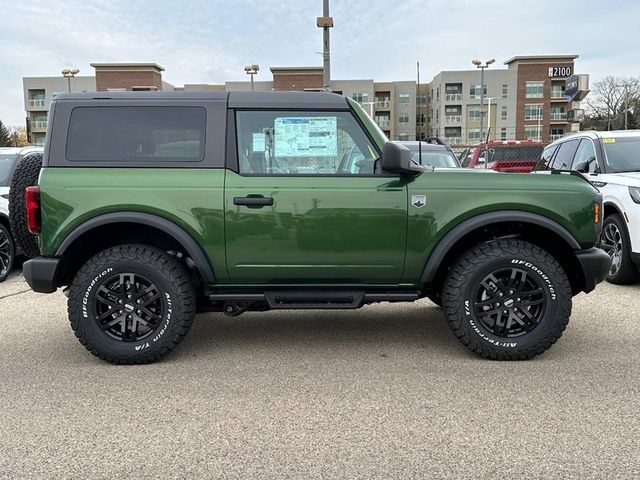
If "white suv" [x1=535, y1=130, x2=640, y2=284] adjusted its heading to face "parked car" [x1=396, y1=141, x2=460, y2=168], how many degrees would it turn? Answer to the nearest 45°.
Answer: approximately 180°

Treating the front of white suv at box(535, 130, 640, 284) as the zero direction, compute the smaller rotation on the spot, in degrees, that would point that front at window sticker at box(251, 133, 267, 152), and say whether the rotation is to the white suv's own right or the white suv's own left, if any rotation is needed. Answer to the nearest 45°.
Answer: approximately 90° to the white suv's own right

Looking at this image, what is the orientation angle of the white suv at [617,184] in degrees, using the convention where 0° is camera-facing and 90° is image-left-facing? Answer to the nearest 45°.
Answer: approximately 315°

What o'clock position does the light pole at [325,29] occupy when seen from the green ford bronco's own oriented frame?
The light pole is roughly at 9 o'clock from the green ford bronco.

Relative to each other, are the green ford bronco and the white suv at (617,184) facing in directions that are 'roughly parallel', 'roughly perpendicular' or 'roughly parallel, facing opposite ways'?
roughly perpendicular

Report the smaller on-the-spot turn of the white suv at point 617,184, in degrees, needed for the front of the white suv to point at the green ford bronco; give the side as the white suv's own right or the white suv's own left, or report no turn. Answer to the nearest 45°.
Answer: approximately 90° to the white suv's own right

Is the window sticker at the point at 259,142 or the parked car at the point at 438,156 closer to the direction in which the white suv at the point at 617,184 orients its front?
the window sticker

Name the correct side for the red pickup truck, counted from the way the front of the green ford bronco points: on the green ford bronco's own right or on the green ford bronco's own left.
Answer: on the green ford bronco's own left

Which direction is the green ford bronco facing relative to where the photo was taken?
to the viewer's right

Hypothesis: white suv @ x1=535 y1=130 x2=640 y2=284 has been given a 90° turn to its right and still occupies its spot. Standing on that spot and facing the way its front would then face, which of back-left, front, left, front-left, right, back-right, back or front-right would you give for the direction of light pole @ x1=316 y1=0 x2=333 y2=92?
right
